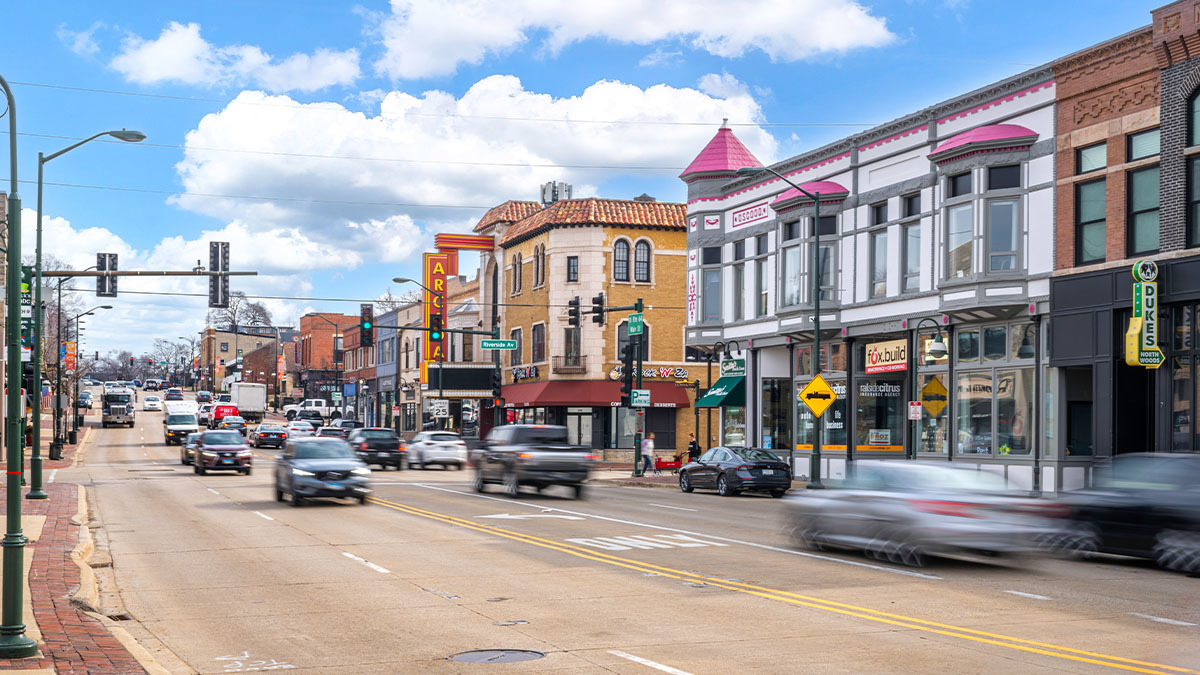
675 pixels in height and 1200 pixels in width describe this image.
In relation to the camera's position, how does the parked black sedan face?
facing away from the viewer and to the left of the viewer

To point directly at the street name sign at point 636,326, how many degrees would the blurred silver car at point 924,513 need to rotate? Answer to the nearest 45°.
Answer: approximately 45° to its right

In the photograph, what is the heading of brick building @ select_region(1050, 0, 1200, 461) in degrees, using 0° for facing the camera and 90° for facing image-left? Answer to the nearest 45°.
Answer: approximately 45°

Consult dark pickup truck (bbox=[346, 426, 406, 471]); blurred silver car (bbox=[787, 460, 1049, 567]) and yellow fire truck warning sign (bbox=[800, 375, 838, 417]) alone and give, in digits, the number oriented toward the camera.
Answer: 1

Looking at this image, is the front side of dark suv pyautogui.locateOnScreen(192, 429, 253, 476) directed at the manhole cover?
yes

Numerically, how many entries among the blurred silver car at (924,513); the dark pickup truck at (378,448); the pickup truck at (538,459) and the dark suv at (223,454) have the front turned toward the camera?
1

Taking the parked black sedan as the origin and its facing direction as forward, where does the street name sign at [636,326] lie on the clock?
The street name sign is roughly at 1 o'clock from the parked black sedan.

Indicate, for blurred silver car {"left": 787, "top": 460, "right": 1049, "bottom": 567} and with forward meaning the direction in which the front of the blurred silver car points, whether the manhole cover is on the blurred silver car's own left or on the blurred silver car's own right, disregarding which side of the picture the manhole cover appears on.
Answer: on the blurred silver car's own left

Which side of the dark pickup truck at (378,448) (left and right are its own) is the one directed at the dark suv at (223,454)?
left

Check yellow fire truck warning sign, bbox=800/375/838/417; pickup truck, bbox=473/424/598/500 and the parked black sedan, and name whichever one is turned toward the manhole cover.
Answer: the yellow fire truck warning sign

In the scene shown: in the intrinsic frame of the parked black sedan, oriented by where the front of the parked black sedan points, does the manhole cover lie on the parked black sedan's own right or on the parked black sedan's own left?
on the parked black sedan's own left

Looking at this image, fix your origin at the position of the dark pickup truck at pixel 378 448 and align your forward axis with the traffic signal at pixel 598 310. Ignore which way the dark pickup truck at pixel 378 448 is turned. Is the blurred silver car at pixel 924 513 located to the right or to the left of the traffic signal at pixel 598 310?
right

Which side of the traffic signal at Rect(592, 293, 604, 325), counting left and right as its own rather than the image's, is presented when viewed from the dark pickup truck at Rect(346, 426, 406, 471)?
front
